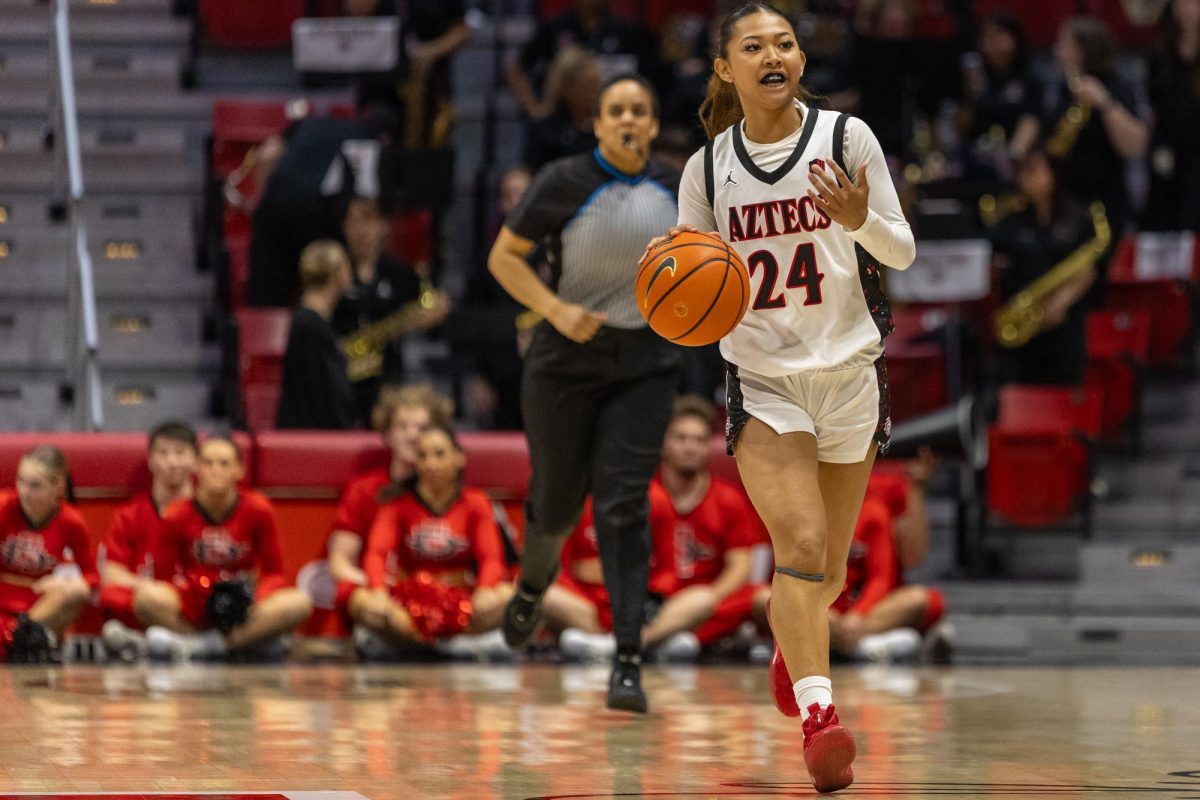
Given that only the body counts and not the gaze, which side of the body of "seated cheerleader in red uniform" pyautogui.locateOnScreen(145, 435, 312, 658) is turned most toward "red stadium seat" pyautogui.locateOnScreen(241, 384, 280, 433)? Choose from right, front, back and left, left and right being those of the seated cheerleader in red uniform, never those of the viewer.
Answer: back

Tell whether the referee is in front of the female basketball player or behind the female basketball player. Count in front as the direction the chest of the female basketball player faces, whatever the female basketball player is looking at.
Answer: behind

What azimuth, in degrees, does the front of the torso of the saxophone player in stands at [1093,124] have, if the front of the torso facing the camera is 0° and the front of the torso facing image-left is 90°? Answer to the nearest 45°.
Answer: approximately 45°

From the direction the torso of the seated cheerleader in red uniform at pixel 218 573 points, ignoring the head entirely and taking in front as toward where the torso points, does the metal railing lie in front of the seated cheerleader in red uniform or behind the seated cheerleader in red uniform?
behind

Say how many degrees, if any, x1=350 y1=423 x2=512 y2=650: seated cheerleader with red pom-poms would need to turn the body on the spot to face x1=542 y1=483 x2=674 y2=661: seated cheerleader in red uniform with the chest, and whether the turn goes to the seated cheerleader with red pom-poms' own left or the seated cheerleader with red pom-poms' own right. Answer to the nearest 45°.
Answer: approximately 90° to the seated cheerleader with red pom-poms' own left

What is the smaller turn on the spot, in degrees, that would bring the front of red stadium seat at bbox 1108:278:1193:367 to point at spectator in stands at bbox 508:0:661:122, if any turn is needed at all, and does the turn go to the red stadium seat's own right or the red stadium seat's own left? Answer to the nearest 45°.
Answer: approximately 90° to the red stadium seat's own right

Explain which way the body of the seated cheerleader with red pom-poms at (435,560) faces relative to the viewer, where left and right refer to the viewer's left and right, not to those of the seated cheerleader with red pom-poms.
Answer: facing the viewer

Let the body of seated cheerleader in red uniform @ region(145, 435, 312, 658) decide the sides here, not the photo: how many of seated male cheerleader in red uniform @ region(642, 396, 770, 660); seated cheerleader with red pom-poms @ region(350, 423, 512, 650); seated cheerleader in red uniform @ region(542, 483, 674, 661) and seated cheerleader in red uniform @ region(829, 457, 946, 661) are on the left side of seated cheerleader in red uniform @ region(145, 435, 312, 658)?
4

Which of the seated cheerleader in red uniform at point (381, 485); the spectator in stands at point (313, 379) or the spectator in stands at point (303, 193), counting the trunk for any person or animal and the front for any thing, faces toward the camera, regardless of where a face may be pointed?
the seated cheerleader in red uniform

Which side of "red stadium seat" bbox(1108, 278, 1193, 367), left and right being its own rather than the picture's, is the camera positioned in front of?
front

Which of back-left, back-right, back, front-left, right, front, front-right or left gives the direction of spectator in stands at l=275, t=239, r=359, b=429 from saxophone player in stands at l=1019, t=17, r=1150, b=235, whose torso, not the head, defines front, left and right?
front

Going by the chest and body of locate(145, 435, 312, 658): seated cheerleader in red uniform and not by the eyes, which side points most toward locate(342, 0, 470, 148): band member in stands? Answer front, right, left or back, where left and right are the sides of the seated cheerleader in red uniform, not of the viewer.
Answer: back

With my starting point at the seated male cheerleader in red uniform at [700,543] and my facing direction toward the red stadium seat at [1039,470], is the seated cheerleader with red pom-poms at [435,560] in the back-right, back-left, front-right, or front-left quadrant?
back-left

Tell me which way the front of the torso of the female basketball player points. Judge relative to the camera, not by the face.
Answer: toward the camera

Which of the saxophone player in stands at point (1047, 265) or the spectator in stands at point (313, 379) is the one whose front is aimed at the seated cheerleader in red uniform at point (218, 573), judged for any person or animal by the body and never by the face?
the saxophone player in stands at point (1047, 265)

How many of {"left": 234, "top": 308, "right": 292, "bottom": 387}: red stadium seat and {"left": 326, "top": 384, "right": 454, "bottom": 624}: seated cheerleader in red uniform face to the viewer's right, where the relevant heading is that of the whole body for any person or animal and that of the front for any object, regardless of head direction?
0

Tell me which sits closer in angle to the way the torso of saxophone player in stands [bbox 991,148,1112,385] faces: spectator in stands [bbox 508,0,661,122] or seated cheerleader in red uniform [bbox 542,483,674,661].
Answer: the seated cheerleader in red uniform
